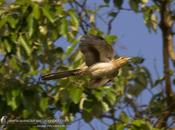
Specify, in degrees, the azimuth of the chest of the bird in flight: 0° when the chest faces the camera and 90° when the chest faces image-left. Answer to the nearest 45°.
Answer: approximately 270°

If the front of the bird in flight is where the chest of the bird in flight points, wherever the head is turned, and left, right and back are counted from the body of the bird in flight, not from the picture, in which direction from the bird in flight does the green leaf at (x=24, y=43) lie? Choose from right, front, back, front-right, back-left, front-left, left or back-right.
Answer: back

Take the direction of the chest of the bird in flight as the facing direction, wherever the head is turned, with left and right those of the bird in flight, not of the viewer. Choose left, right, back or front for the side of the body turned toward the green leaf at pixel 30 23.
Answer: back

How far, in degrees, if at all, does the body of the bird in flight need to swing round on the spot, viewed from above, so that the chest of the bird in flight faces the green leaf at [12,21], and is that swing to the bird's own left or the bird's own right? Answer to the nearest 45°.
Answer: approximately 180°
